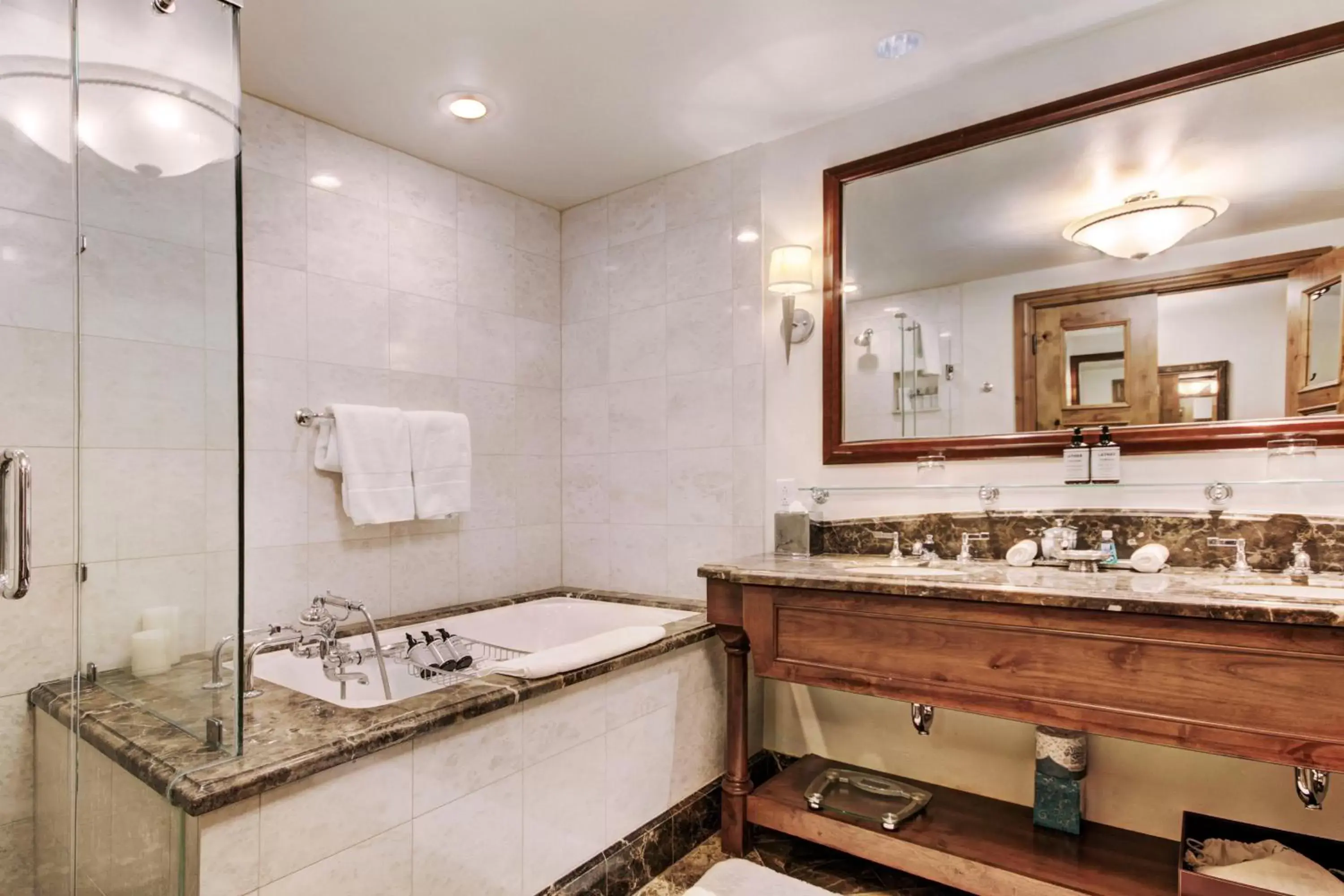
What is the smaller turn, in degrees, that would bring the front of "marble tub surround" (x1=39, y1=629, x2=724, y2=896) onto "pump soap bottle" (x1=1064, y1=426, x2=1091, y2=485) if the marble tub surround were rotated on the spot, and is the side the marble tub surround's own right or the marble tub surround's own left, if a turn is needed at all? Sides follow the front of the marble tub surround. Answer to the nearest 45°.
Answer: approximately 45° to the marble tub surround's own left

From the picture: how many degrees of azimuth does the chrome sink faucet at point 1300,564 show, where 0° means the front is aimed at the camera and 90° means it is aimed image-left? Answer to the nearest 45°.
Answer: approximately 0°

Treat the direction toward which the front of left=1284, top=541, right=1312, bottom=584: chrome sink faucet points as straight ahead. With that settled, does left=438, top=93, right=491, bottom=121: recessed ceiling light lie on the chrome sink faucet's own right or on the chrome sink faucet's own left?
on the chrome sink faucet's own right

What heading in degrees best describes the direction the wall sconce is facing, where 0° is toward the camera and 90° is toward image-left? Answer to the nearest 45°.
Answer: approximately 45°

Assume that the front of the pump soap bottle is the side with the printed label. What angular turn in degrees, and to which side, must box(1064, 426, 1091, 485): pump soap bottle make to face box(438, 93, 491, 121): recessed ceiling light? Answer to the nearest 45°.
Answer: approximately 90° to its right
